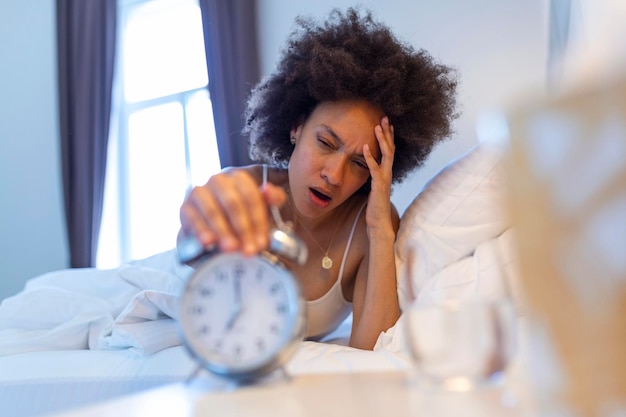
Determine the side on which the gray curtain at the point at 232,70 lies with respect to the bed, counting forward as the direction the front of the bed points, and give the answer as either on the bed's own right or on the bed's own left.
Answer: on the bed's own right

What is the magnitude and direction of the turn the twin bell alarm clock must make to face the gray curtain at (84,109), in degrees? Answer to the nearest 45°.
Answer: approximately 180°

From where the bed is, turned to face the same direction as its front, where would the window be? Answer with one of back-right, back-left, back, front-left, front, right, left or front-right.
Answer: right

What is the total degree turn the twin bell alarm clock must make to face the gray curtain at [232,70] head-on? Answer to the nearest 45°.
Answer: approximately 180°

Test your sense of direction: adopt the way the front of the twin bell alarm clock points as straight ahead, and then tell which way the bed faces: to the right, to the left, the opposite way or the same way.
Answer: to the right

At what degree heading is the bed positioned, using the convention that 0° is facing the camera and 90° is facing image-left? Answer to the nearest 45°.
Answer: approximately 90°

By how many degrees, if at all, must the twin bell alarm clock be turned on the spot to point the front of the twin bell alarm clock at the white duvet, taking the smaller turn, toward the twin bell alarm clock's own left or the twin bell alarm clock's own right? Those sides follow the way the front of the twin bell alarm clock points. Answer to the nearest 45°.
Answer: approximately 180°

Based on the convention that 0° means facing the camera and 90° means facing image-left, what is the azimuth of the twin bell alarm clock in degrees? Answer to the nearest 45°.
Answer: approximately 0°

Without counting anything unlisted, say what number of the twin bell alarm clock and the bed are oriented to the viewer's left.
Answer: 1

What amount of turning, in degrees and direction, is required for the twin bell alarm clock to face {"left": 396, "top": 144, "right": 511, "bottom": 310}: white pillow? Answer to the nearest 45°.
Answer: approximately 135° to its left

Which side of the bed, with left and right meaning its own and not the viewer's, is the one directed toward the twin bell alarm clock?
left

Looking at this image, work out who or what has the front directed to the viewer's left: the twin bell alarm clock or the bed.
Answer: the bed
